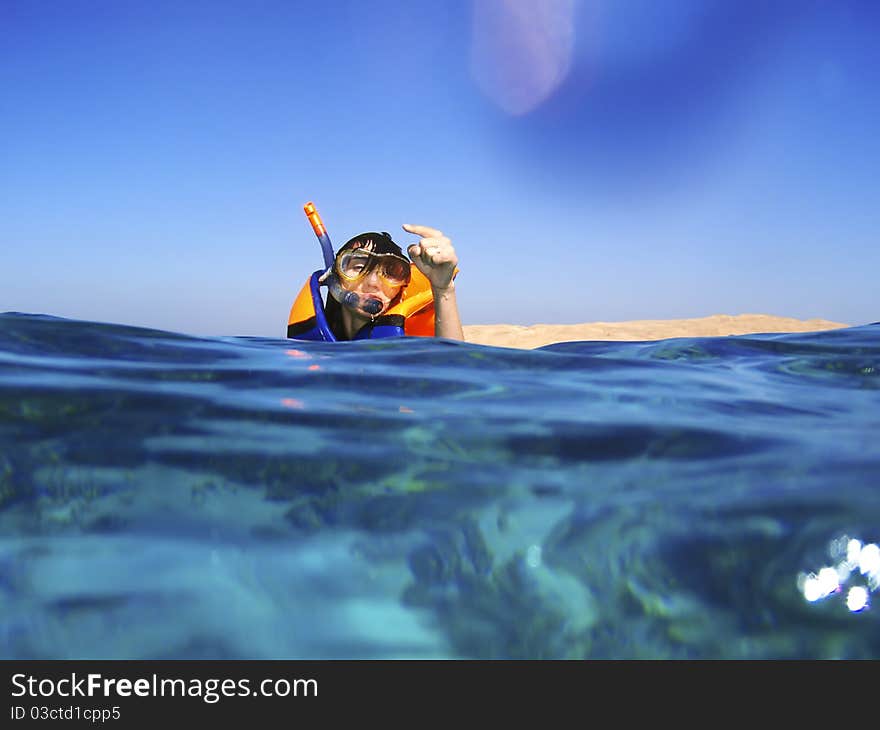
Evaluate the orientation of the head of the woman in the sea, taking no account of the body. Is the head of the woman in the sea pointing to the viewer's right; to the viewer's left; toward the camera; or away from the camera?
toward the camera

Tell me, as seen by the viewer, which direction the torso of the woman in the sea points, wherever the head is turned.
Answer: toward the camera
